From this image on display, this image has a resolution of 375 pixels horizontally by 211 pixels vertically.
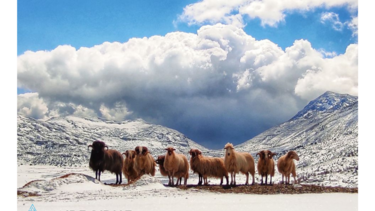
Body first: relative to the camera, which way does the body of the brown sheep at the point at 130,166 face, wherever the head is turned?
toward the camera

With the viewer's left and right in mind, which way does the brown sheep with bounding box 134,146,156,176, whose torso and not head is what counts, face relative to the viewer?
facing the viewer and to the left of the viewer

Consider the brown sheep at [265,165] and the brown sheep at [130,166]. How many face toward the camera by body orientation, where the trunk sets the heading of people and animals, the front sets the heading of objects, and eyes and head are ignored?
2
